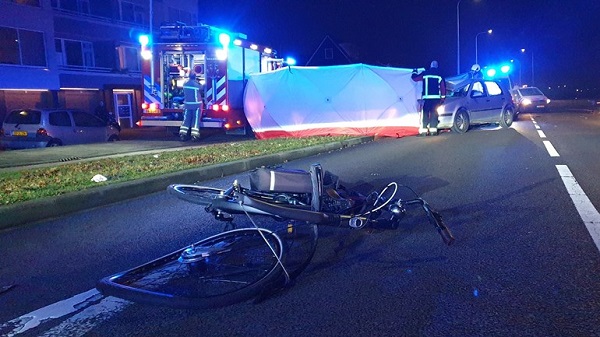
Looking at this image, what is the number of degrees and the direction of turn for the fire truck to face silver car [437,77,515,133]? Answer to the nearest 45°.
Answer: approximately 45° to its right

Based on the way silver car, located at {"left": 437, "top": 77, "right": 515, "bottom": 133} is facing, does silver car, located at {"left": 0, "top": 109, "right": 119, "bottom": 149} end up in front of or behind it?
in front

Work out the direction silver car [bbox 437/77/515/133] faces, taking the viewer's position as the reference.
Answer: facing the viewer and to the left of the viewer

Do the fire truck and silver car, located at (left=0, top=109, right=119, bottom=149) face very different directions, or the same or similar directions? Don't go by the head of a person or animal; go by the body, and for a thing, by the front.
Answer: same or similar directions

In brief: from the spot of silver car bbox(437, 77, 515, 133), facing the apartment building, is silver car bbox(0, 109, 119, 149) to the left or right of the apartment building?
left

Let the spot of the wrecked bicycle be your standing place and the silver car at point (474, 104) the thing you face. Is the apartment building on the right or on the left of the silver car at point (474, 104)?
left

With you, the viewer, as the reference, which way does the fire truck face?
facing away from the viewer and to the right of the viewer

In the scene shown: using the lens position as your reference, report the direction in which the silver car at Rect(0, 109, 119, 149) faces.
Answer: facing away from the viewer and to the right of the viewer

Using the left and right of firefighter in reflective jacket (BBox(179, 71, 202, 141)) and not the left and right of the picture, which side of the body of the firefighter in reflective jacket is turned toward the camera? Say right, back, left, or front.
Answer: back

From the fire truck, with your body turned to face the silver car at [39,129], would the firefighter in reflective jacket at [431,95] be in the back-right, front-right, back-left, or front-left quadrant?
back-left

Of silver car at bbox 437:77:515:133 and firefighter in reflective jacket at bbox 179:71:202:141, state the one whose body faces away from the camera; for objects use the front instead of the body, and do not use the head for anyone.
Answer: the firefighter in reflective jacket
